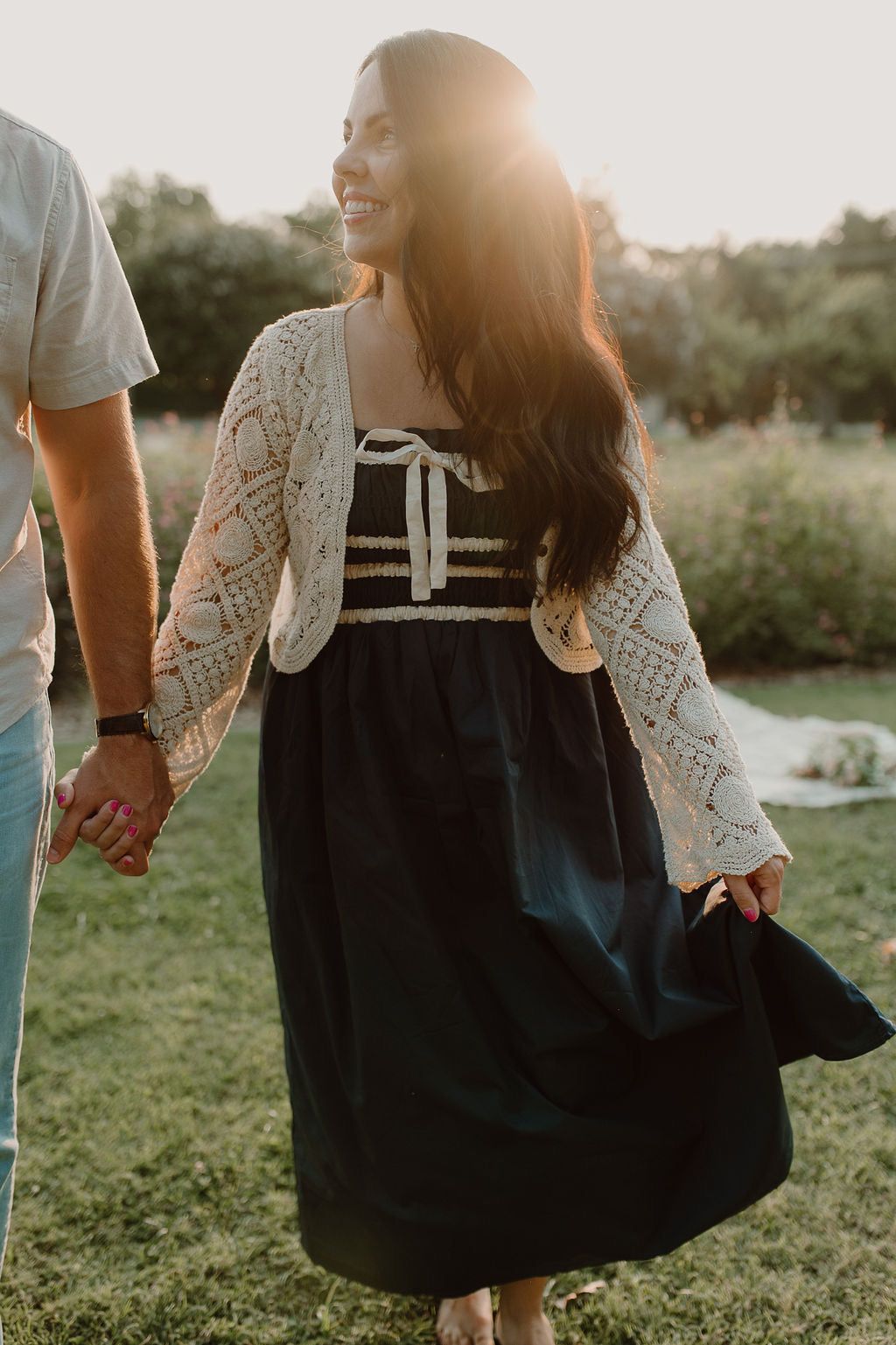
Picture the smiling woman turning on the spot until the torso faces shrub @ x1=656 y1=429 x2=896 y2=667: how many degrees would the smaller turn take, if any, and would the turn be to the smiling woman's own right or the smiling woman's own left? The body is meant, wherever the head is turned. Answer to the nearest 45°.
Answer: approximately 180°

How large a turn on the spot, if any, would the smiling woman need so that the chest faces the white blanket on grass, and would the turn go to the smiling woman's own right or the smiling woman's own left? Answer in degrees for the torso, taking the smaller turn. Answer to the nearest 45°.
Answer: approximately 135° to the smiling woman's own left

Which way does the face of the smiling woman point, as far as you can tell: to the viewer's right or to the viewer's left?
to the viewer's left

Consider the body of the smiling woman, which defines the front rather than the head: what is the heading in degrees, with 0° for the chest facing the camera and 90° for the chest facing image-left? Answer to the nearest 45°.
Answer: approximately 0°
